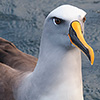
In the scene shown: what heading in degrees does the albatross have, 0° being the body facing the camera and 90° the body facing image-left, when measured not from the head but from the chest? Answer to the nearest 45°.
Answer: approximately 315°
